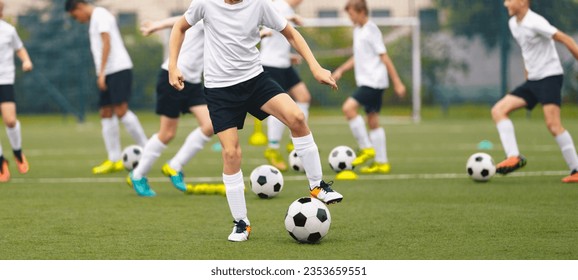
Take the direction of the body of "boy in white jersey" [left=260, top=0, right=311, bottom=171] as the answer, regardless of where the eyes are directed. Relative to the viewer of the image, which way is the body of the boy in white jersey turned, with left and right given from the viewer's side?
facing the viewer and to the right of the viewer

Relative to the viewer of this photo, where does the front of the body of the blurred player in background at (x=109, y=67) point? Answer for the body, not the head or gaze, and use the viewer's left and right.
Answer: facing to the left of the viewer

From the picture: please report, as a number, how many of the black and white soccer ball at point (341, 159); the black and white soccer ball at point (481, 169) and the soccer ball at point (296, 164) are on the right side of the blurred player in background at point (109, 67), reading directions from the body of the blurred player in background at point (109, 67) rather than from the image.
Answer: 0

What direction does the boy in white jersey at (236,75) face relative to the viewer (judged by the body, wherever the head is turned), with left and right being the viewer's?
facing the viewer

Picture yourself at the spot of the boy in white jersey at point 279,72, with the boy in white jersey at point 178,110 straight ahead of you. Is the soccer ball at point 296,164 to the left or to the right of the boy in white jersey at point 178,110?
left

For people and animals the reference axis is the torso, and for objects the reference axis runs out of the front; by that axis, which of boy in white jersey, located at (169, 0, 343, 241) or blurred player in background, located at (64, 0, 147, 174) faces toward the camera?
the boy in white jersey

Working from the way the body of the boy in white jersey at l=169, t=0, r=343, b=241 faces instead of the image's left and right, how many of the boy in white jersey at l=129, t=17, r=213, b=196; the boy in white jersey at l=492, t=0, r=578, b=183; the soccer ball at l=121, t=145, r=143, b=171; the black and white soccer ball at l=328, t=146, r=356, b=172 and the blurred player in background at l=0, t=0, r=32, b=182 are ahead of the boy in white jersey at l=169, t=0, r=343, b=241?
0

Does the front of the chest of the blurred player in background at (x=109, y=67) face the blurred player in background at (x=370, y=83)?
no

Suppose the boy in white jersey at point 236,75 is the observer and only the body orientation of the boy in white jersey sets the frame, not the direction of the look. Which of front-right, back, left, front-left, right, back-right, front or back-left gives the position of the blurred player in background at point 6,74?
back-right

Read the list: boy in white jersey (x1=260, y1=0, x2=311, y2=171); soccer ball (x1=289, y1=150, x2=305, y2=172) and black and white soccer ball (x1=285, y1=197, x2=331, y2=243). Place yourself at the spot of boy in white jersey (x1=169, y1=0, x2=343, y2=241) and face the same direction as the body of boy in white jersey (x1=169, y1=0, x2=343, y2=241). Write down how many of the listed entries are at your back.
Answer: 2

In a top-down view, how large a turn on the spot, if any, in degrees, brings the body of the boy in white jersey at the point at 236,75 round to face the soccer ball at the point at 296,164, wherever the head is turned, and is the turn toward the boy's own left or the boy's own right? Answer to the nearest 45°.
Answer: approximately 180°
